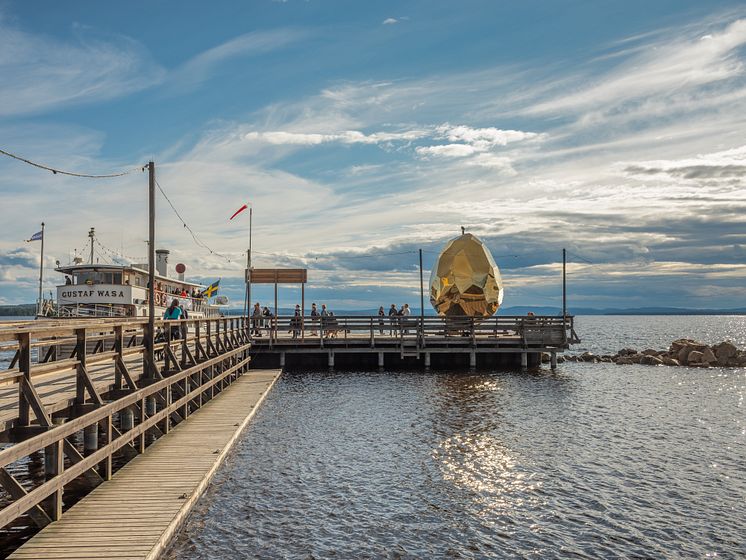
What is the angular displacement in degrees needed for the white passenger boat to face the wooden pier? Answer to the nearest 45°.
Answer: approximately 135° to its left

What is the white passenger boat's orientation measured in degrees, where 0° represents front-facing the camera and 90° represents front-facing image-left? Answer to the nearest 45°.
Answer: approximately 45°

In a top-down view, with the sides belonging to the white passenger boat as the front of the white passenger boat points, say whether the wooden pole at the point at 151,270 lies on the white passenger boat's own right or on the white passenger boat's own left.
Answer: on the white passenger boat's own left

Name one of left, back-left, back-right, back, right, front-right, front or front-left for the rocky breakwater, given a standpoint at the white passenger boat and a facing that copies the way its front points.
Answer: back-left

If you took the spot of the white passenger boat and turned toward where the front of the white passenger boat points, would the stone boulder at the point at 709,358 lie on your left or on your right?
on your left

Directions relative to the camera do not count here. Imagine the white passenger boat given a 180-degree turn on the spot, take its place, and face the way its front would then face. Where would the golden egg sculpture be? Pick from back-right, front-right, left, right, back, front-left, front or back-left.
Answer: front-right

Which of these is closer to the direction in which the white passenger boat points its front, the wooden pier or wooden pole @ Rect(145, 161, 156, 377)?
the wooden pole

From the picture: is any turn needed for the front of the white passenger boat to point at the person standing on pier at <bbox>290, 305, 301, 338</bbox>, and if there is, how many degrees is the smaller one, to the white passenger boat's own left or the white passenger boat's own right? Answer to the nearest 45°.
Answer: approximately 135° to the white passenger boat's own left

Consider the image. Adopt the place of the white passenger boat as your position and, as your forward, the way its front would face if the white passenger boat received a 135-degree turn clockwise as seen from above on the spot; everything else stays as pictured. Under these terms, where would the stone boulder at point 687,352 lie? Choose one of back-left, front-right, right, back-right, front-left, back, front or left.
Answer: right
